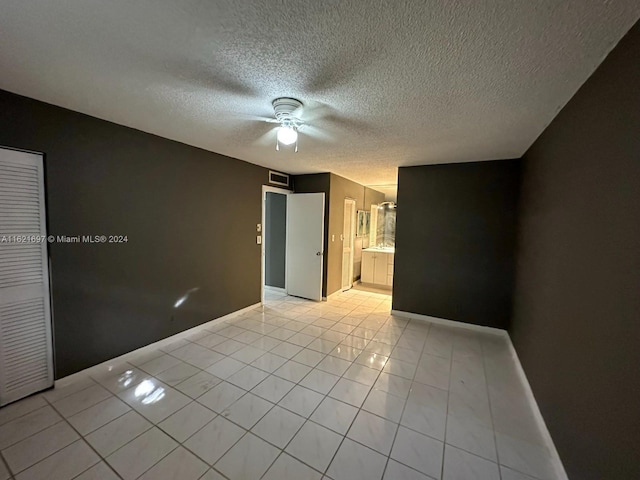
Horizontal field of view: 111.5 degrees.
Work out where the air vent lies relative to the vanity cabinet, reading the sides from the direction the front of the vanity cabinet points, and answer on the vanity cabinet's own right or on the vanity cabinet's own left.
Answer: on the vanity cabinet's own right

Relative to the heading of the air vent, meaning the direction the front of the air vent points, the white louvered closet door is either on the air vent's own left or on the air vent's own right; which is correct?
on the air vent's own right

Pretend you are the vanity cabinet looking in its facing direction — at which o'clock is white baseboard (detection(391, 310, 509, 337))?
The white baseboard is roughly at 11 o'clock from the vanity cabinet.

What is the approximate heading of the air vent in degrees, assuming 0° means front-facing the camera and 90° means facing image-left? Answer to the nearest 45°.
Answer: approximately 315°

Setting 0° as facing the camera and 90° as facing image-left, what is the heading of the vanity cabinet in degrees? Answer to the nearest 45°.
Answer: approximately 0°
